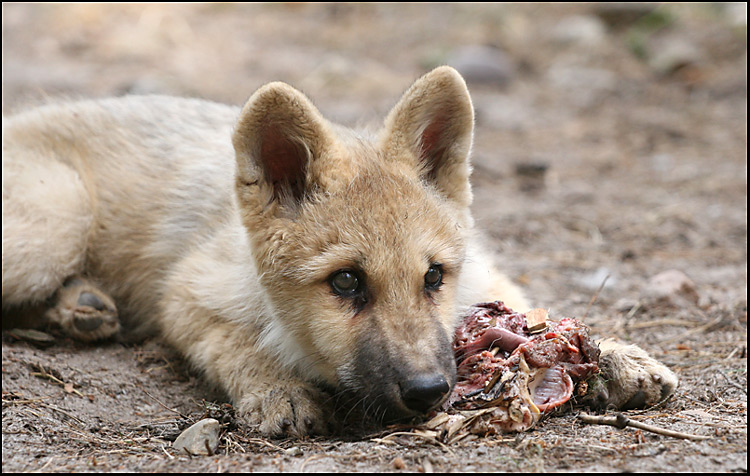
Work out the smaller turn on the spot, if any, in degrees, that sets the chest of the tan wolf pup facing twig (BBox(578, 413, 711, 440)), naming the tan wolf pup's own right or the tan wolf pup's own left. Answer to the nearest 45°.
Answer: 0° — it already faces it

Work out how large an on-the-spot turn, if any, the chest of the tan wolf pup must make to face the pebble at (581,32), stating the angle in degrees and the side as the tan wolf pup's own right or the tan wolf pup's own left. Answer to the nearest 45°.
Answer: approximately 135° to the tan wolf pup's own left

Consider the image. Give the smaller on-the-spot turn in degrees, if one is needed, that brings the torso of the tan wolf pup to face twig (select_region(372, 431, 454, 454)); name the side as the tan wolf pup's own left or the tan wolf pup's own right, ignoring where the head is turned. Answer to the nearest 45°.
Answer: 0° — it already faces it

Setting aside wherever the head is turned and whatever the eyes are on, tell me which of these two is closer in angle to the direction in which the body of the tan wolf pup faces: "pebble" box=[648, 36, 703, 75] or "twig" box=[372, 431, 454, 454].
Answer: the twig

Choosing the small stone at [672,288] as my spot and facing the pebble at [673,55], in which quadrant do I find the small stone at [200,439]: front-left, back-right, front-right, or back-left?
back-left

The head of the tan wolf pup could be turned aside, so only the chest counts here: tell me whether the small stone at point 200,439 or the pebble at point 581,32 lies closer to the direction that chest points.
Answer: the small stone

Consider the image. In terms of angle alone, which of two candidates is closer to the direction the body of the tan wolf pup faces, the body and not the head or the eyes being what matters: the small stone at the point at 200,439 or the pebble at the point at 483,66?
the small stone

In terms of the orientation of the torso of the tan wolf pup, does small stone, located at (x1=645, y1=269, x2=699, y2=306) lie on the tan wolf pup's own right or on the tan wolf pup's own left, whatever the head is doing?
on the tan wolf pup's own left

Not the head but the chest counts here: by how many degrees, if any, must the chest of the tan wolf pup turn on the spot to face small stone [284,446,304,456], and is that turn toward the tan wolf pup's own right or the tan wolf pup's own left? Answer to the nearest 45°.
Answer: approximately 45° to the tan wolf pup's own right

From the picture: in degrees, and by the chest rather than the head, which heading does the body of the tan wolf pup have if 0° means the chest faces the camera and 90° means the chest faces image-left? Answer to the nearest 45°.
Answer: approximately 315°

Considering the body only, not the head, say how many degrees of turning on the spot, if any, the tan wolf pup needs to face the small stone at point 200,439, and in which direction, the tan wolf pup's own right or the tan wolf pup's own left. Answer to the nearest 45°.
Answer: approximately 45° to the tan wolf pup's own right

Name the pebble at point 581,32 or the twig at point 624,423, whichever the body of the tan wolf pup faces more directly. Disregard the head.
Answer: the twig

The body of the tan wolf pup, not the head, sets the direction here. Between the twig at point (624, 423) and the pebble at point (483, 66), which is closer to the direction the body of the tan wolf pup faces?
the twig
